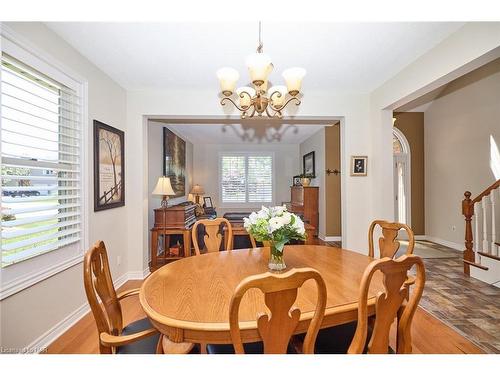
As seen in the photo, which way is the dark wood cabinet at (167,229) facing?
to the viewer's right

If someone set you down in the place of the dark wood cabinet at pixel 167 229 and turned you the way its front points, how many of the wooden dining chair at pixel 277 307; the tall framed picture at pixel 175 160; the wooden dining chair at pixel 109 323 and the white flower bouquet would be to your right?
3

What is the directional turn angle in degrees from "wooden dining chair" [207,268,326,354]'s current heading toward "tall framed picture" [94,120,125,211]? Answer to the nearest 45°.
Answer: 0° — it already faces it

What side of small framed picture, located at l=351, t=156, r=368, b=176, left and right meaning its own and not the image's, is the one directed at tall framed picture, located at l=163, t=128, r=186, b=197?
right

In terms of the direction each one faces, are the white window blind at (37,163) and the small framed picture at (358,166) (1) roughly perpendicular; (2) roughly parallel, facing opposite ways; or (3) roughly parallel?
roughly perpendicular

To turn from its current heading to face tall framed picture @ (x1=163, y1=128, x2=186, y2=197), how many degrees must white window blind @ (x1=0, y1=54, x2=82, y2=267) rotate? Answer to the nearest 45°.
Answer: approximately 90° to its left

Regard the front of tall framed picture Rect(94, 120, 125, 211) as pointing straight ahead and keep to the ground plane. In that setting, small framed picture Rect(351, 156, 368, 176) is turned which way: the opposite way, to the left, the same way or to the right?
to the right

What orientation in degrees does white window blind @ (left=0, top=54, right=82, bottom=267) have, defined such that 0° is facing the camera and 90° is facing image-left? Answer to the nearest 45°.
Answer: approximately 315°

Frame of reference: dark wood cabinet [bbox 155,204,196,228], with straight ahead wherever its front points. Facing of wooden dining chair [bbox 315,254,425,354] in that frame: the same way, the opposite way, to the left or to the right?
to the left

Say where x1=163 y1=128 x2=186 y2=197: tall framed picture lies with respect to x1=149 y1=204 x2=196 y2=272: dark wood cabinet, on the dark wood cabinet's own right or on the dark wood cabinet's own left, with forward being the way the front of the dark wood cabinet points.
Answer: on the dark wood cabinet's own left

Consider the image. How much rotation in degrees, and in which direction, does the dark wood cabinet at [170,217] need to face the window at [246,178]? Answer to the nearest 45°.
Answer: approximately 45° to its left
